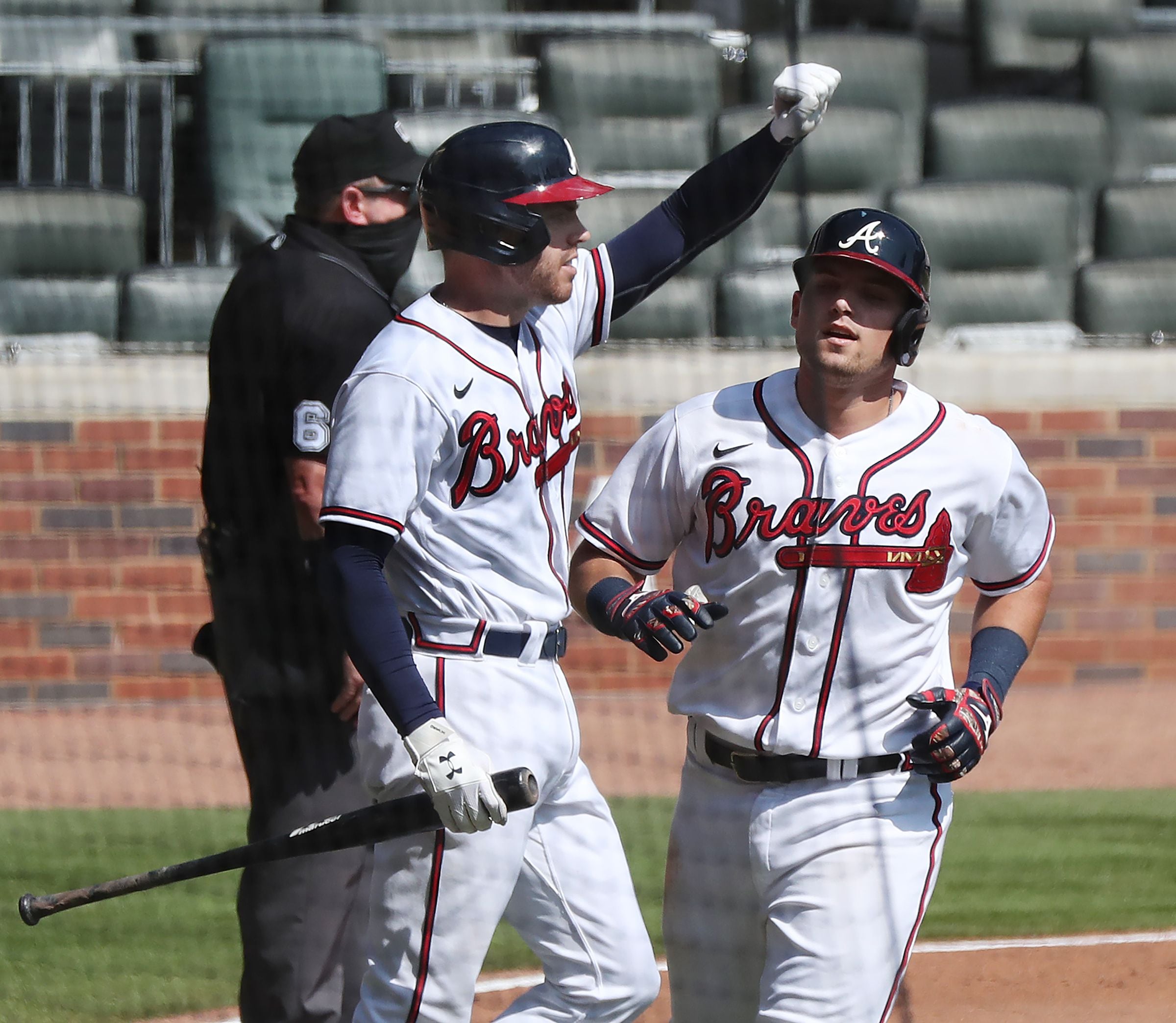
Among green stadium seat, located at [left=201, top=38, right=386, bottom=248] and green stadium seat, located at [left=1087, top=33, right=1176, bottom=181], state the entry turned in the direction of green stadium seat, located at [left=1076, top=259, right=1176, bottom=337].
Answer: green stadium seat, located at [left=1087, top=33, right=1176, bottom=181]

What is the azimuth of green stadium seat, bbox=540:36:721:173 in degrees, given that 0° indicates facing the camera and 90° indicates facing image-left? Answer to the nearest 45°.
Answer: approximately 0°

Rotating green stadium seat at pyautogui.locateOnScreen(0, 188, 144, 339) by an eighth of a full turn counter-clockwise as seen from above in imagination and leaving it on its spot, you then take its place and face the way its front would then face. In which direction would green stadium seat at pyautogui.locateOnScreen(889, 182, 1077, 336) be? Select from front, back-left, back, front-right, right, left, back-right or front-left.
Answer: front-left

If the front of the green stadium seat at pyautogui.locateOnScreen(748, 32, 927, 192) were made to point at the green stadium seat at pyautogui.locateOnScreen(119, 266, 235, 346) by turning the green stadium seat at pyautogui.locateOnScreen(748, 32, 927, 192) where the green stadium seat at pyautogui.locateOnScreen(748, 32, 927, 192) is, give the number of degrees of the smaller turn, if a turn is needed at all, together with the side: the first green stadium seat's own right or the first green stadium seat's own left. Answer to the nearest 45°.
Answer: approximately 45° to the first green stadium seat's own right

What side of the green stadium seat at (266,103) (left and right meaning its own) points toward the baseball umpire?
front

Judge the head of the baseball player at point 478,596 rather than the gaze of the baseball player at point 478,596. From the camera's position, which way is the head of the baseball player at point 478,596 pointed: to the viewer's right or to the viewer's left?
to the viewer's right

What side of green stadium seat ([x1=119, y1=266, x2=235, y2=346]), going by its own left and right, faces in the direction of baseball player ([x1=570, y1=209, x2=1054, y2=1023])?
front

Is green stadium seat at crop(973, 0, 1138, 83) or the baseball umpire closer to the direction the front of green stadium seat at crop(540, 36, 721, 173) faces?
the baseball umpire

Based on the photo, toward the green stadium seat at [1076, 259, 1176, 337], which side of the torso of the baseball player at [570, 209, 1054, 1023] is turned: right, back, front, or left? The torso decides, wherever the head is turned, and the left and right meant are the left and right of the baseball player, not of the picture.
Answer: back

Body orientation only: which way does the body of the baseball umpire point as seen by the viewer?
to the viewer's right

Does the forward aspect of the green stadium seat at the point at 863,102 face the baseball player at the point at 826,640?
yes

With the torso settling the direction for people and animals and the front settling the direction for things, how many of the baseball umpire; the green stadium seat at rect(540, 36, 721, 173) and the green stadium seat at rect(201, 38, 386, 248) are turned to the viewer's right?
1

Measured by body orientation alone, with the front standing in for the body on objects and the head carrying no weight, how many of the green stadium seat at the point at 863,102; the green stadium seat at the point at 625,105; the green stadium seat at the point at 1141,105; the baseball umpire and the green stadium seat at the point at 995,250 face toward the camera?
4

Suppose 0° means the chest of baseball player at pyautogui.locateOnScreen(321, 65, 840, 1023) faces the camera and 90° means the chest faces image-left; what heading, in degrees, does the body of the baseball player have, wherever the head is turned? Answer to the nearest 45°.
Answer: approximately 315°
